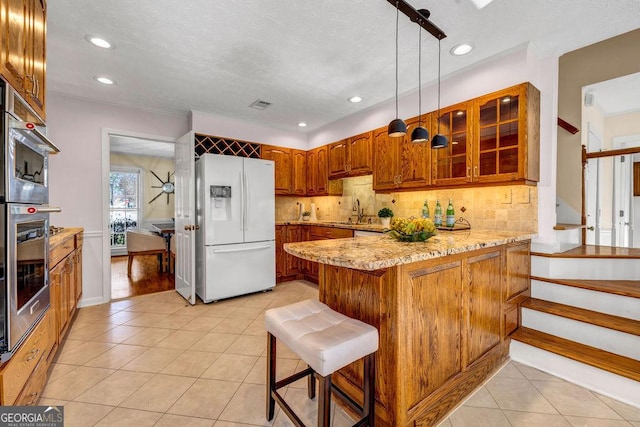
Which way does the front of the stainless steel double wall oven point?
to the viewer's right

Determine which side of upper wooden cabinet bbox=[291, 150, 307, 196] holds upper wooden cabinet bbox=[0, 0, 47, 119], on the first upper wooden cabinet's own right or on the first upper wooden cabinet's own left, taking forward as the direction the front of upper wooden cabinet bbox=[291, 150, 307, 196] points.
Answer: on the first upper wooden cabinet's own right

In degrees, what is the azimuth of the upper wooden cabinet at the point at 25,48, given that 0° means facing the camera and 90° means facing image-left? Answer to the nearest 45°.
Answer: approximately 270°

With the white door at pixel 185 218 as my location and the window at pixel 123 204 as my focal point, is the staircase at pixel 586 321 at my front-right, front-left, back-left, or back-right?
back-right

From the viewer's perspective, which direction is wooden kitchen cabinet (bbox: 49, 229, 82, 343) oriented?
to the viewer's right

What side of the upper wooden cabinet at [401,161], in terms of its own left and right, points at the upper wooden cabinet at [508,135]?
left

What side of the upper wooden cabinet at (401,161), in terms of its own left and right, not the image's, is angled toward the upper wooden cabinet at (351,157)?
right
